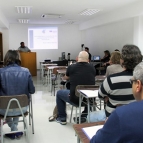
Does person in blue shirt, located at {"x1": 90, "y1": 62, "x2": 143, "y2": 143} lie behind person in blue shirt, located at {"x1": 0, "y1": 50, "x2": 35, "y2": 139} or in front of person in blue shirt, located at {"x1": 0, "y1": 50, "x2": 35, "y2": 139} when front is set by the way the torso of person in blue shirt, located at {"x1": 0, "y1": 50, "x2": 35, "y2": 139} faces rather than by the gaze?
behind

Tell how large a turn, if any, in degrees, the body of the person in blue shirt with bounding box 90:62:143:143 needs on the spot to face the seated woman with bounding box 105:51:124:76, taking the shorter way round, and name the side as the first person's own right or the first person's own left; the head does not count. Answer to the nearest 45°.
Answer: approximately 45° to the first person's own right

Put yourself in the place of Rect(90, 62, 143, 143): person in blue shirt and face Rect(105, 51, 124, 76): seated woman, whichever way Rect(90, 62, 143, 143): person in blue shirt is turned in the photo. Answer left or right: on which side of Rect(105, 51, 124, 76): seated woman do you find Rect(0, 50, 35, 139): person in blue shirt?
left

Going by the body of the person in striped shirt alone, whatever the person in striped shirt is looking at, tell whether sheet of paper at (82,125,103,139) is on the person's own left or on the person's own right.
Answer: on the person's own left

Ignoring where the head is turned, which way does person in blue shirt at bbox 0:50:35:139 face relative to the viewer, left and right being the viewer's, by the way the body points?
facing away from the viewer

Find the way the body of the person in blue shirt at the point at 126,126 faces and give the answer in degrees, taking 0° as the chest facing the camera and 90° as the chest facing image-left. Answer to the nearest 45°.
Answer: approximately 135°

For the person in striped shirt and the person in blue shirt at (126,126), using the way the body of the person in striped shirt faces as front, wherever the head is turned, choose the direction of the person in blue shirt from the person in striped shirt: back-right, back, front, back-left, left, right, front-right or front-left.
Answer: back-left

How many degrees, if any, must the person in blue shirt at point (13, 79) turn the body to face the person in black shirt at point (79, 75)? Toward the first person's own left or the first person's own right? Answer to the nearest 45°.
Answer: approximately 90° to the first person's own right

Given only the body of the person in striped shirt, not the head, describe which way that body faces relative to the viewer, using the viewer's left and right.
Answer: facing away from the viewer and to the left of the viewer

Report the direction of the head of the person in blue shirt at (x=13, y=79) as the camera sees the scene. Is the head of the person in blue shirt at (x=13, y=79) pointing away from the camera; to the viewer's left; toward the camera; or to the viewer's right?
away from the camera
